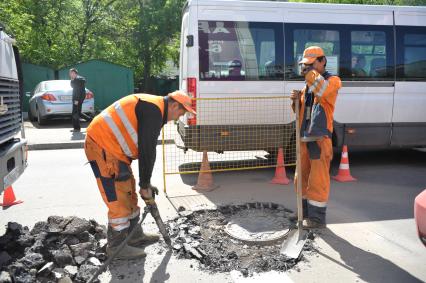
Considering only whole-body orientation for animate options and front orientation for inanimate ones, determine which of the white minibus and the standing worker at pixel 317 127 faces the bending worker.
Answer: the standing worker

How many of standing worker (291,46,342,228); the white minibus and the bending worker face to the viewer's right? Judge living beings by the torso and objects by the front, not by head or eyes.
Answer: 2

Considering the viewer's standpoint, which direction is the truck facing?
facing the viewer and to the right of the viewer

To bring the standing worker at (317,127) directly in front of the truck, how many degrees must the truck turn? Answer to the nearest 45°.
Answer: approximately 45° to its left

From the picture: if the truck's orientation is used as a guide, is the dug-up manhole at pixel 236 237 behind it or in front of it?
in front

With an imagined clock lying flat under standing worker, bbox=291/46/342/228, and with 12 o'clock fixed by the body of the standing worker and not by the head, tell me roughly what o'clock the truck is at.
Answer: The truck is roughly at 1 o'clock from the standing worker.

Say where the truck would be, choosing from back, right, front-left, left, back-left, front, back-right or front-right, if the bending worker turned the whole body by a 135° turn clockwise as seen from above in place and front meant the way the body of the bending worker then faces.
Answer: right

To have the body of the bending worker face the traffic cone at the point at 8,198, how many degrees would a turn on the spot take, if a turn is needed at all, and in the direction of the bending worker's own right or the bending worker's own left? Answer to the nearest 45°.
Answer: approximately 135° to the bending worker's own left

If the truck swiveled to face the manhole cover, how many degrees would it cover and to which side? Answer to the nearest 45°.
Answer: approximately 45° to its left

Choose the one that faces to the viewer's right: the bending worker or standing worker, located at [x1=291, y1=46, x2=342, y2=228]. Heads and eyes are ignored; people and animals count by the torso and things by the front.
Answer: the bending worker

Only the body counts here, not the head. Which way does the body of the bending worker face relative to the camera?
to the viewer's right

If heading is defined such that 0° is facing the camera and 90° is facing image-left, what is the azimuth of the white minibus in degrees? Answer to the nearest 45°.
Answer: approximately 270°

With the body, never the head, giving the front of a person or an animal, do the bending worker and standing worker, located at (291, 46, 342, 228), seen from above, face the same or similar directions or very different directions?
very different directions

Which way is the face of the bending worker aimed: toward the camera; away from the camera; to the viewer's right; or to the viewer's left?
to the viewer's right
